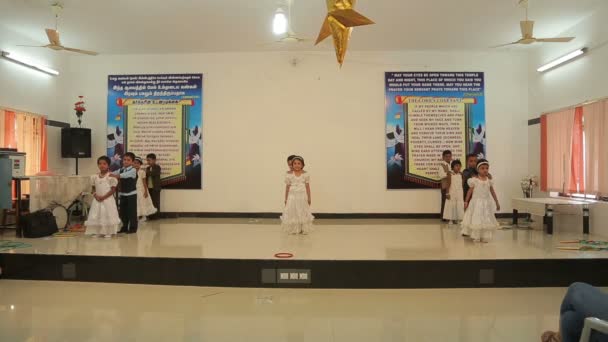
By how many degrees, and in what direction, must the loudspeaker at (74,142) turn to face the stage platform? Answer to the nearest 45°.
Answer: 0° — it already faces it

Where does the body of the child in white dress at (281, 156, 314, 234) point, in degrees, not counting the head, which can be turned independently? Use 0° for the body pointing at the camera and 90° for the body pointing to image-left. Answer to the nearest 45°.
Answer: approximately 0°

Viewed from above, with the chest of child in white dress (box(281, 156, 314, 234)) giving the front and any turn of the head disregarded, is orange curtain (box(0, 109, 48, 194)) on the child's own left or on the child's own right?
on the child's own right

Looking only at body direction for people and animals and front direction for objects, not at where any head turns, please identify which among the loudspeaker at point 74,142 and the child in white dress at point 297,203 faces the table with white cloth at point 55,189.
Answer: the loudspeaker

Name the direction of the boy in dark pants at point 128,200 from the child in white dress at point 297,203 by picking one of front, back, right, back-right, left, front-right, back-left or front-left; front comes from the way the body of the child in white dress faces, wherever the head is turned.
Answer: right

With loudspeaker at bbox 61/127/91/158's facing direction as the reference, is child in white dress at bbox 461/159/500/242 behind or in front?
in front

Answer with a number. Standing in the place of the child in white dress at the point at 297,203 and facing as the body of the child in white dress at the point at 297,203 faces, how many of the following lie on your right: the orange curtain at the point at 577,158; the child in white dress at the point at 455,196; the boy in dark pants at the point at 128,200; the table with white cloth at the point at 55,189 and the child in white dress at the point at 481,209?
2

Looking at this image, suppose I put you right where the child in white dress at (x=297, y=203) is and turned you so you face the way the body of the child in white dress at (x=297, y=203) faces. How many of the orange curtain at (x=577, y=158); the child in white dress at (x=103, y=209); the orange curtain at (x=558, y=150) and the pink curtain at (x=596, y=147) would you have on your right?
1

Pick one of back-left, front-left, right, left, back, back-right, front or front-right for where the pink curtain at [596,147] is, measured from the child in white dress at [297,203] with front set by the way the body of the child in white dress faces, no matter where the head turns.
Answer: left

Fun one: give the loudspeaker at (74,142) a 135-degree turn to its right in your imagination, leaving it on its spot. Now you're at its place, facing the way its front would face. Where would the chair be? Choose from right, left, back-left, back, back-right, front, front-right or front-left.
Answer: back-left

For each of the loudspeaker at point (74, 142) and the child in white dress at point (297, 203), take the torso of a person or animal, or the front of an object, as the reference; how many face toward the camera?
2

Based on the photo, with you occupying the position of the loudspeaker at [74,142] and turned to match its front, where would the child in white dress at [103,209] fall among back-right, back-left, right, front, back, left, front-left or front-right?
front

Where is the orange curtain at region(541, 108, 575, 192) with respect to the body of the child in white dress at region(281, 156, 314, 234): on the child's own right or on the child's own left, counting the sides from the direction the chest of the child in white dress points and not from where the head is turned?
on the child's own left

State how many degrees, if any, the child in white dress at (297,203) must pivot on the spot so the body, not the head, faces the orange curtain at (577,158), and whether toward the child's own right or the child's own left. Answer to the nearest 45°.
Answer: approximately 90° to the child's own left

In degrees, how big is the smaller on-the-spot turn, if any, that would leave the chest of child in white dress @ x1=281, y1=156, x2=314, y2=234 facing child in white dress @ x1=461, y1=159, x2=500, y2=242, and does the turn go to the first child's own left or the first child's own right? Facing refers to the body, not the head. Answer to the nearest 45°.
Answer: approximately 90° to the first child's own left
